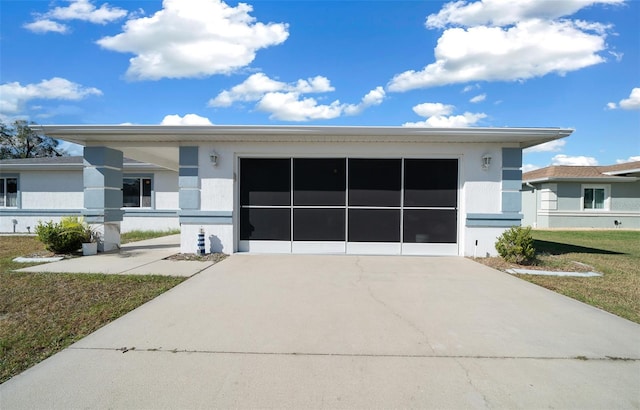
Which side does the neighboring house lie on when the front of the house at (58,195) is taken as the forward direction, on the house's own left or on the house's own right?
on the house's own left

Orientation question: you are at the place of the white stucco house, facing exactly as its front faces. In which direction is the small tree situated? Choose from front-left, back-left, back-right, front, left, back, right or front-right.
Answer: back-right

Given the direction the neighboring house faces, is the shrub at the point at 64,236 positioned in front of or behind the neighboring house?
in front

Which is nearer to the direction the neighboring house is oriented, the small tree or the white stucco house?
the white stucco house

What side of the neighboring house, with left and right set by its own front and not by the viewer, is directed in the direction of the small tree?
right

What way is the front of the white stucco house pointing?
toward the camera

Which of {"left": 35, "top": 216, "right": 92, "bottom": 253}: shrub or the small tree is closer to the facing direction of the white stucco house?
the shrub

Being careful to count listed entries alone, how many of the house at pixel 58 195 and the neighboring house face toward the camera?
2

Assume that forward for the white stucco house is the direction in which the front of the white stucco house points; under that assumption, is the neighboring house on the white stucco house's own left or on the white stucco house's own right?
on the white stucco house's own left

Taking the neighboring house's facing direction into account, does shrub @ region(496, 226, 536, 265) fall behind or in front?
in front

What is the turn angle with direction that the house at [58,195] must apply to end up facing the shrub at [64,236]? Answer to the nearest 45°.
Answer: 0° — it already faces it

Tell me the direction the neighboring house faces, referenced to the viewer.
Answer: facing the viewer

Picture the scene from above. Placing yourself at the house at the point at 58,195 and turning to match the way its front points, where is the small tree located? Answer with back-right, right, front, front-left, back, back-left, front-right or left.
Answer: back
